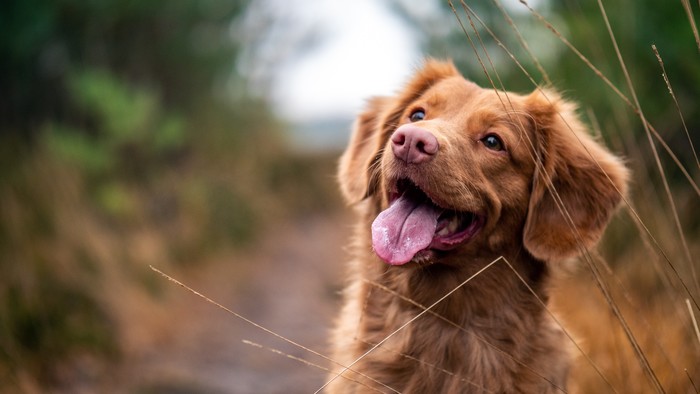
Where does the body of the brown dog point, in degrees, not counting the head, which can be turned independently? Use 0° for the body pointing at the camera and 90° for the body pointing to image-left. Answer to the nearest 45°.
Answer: approximately 45°

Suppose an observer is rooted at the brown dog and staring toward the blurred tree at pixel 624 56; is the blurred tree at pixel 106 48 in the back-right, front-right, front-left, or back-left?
front-left

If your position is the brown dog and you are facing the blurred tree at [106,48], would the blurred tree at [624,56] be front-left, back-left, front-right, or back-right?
front-right

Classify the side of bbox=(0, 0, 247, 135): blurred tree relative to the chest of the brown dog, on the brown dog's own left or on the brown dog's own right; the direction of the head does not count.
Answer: on the brown dog's own right

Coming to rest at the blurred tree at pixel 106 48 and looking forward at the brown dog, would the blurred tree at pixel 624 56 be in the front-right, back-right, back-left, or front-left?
front-left
